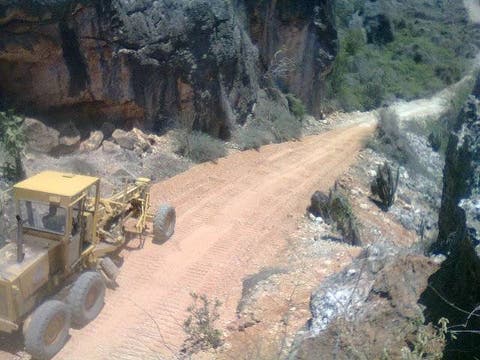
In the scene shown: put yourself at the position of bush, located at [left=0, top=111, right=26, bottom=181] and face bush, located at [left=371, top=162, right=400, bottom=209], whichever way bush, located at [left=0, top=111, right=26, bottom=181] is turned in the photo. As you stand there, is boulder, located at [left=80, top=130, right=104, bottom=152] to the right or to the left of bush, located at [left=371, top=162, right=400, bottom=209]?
left

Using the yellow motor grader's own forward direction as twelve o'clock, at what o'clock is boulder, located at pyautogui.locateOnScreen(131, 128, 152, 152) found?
The boulder is roughly at 11 o'clock from the yellow motor grader.

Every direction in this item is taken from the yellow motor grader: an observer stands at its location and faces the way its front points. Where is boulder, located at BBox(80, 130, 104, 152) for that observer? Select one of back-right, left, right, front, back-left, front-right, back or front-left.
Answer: front-left

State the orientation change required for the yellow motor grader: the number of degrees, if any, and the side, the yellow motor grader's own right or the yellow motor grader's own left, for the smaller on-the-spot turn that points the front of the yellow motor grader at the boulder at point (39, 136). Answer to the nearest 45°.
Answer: approximately 45° to the yellow motor grader's own left

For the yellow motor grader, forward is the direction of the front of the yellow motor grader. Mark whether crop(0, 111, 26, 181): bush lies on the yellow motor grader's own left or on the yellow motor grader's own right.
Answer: on the yellow motor grader's own left

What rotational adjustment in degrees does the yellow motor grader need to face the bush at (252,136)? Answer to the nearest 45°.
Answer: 0° — it already faces it

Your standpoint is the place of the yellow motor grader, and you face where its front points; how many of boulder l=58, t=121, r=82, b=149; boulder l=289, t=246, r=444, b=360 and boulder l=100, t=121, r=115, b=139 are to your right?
1

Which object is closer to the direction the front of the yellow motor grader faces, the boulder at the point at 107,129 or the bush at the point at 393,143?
the bush

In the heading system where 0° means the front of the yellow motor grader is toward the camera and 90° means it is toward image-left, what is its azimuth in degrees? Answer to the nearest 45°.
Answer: approximately 225°

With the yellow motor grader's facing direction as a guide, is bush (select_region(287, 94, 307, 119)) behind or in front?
in front

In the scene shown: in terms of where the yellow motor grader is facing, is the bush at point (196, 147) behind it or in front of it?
in front

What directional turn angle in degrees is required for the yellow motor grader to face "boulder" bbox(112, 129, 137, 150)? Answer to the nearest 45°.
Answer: approximately 45° to its left

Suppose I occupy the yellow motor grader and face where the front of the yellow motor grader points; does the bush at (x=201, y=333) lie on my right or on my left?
on my right

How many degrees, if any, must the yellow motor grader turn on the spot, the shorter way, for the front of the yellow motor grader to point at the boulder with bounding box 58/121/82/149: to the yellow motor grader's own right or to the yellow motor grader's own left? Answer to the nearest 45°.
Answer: approximately 45° to the yellow motor grader's own left

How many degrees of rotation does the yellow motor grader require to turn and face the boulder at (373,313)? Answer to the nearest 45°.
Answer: approximately 90° to its right
